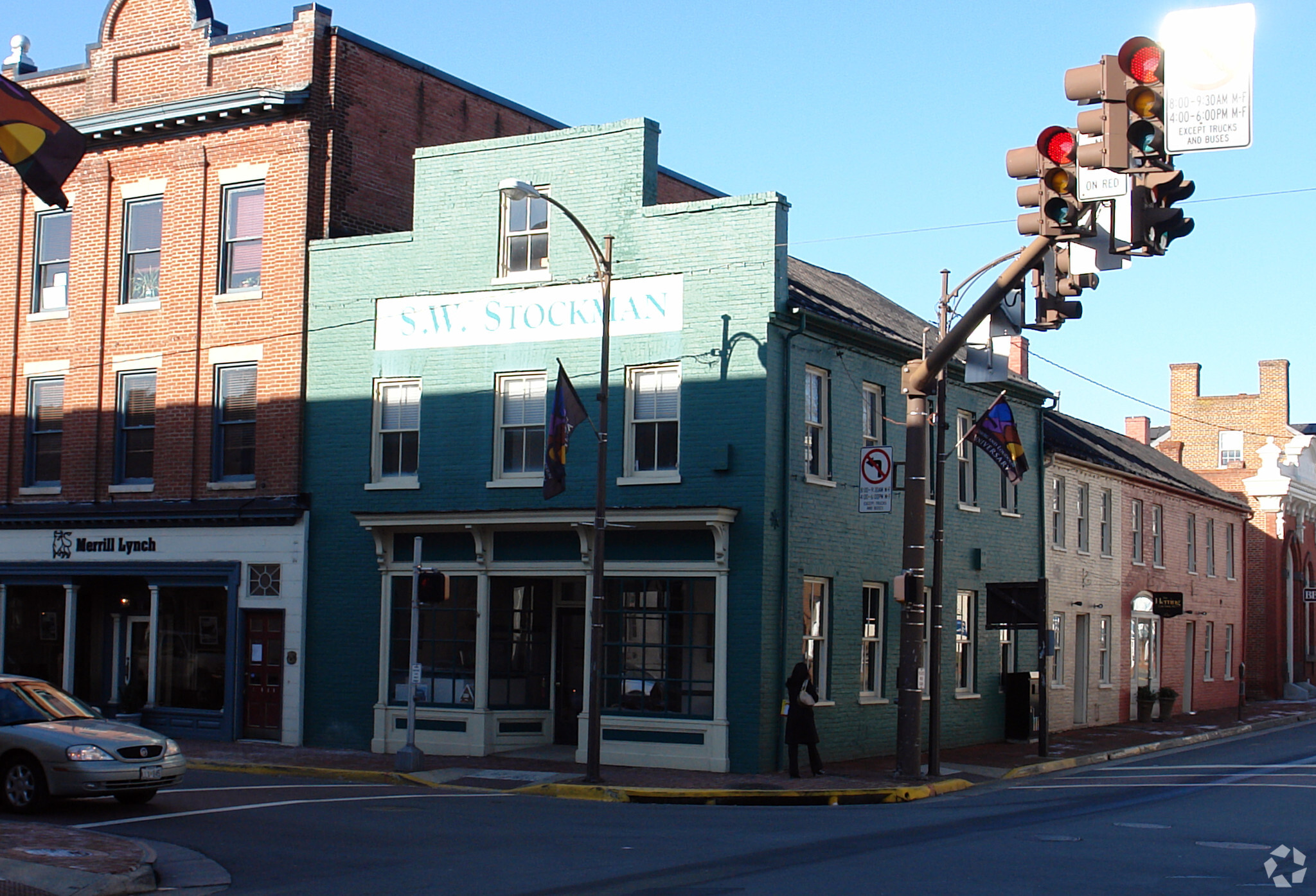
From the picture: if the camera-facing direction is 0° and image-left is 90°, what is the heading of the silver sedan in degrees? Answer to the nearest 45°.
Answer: approximately 315°

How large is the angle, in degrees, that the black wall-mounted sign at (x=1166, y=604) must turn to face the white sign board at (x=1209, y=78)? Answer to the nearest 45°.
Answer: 0° — it already faces it

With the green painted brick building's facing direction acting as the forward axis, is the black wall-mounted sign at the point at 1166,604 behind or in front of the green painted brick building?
behind

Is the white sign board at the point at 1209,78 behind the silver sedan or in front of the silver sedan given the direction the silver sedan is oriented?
in front

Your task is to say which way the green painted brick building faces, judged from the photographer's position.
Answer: facing the viewer and to the left of the viewer

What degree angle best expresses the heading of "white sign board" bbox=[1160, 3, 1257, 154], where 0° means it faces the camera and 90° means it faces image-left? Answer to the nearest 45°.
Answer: approximately 0°

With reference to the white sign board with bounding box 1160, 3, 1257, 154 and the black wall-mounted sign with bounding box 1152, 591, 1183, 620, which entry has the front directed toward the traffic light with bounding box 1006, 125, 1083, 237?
the black wall-mounted sign

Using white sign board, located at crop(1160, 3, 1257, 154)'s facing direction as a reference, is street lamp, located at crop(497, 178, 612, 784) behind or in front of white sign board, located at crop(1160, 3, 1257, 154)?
behind

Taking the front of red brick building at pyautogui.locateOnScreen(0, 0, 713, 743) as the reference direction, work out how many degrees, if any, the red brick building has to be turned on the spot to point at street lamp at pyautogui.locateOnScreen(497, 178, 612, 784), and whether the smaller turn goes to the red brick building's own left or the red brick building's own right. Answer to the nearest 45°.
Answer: approximately 90° to the red brick building's own left

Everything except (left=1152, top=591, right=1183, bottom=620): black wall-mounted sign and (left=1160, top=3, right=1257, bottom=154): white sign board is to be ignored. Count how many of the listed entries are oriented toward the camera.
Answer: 2
